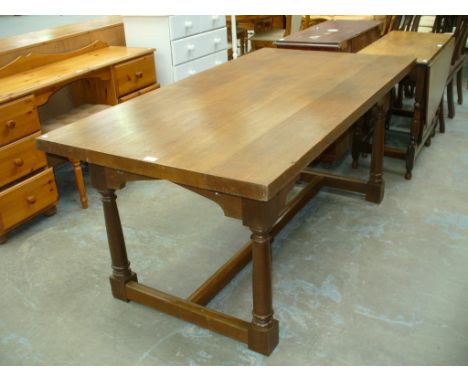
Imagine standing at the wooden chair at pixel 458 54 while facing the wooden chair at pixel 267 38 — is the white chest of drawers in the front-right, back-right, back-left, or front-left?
front-left

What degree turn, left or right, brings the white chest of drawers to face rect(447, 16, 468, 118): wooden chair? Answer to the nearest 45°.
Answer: approximately 45° to its left

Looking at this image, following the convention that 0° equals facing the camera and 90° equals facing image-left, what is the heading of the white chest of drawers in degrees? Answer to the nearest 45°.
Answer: approximately 315°

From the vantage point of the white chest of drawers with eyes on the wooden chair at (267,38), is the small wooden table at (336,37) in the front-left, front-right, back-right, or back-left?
front-right

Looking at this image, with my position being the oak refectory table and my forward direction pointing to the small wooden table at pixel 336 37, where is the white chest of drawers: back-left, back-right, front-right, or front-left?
front-left

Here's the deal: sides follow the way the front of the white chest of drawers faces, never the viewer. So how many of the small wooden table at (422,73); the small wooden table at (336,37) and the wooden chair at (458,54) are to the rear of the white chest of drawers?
0

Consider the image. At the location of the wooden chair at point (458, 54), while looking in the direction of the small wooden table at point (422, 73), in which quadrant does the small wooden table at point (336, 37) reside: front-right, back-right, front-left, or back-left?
front-right

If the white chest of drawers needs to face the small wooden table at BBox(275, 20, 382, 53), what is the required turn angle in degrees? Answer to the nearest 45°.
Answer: approximately 45° to its left

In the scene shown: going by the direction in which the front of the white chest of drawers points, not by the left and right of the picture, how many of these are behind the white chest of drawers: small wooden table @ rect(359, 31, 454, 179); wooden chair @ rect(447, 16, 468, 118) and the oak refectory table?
0

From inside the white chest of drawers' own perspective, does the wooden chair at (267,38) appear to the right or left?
on its left
